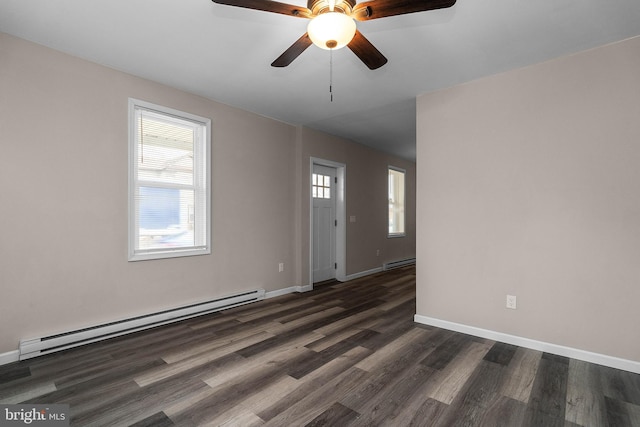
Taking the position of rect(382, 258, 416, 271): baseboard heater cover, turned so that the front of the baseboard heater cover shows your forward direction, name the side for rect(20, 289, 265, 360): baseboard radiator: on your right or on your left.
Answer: on your right

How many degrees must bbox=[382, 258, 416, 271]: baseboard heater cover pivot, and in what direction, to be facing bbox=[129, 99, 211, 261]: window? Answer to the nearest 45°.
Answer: approximately 90° to its right

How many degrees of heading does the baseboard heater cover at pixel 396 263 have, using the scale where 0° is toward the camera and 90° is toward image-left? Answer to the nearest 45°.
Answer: approximately 315°

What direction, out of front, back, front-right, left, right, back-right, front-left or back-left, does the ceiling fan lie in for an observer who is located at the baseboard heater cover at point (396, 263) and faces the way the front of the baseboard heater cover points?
front-right

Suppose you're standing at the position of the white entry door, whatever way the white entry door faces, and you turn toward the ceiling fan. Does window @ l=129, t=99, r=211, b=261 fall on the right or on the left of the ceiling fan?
right
